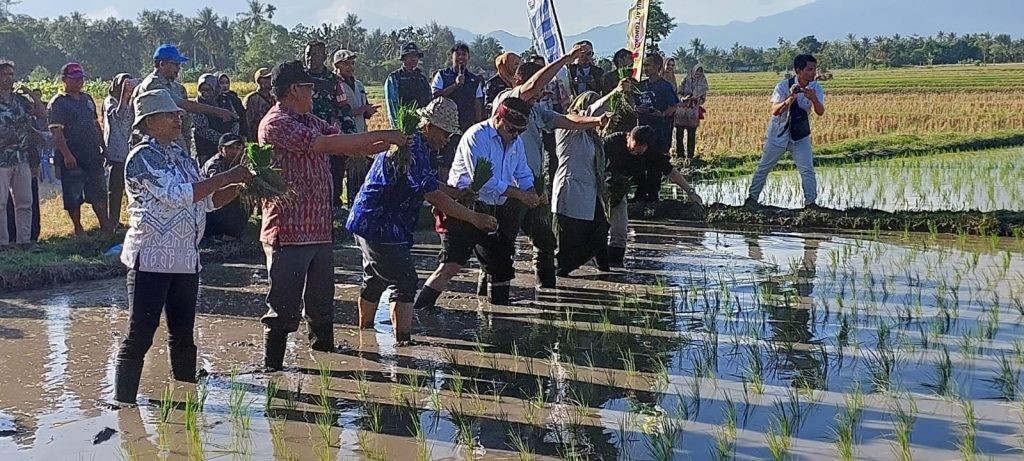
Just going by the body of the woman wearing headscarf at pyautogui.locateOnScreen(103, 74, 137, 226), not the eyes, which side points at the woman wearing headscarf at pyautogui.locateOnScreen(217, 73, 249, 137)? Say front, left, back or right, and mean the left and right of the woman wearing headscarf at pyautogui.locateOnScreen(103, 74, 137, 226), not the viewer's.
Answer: left

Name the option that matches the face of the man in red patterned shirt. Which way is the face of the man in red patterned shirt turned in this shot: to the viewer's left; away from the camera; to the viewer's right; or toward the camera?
to the viewer's right

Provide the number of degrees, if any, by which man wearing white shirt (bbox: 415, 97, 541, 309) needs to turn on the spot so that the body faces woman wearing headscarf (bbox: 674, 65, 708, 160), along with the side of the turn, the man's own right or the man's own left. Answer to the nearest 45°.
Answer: approximately 135° to the man's own left

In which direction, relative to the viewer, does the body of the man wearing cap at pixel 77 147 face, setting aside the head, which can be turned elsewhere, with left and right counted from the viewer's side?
facing the viewer and to the right of the viewer

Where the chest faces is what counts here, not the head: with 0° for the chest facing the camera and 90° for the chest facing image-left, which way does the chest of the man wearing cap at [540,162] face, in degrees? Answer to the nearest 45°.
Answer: approximately 270°

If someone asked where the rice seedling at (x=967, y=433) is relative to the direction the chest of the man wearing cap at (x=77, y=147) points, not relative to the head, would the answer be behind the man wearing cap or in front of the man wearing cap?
in front

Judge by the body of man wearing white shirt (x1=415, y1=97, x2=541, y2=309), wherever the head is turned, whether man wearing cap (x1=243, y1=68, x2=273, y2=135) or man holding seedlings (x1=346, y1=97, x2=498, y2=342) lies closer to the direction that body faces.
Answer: the man holding seedlings

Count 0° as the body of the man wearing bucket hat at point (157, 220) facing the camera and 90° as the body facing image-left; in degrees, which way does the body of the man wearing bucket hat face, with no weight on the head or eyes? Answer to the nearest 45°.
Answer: approximately 270°
